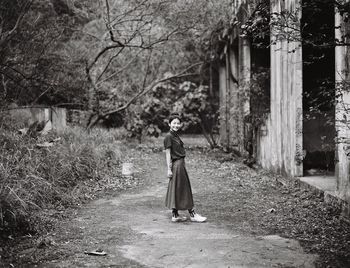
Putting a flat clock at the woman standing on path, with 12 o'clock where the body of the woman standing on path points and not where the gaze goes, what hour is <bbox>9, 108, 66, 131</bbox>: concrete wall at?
The concrete wall is roughly at 8 o'clock from the woman standing on path.

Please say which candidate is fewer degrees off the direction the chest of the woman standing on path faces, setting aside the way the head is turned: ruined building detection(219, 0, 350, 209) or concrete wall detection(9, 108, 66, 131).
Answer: the ruined building

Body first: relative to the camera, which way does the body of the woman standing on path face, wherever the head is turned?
to the viewer's right

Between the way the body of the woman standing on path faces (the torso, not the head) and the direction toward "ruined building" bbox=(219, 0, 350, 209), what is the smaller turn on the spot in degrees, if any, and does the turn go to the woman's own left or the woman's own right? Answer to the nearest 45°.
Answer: approximately 45° to the woman's own left
